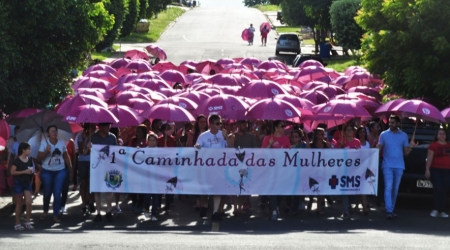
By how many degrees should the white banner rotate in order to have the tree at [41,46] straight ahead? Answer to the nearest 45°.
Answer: approximately 135° to its right

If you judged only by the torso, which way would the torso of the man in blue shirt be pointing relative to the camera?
toward the camera

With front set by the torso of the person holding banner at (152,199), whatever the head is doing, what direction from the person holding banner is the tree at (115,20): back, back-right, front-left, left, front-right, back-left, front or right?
back

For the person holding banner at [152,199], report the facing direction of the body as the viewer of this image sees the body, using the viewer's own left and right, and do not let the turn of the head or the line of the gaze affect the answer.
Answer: facing the viewer

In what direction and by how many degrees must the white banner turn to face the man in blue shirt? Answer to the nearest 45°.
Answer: approximately 90° to its left

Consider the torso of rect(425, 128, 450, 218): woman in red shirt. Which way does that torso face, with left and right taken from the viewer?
facing the viewer

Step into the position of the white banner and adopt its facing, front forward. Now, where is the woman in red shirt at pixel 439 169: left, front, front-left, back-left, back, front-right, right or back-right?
left

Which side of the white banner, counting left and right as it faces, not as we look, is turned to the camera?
front

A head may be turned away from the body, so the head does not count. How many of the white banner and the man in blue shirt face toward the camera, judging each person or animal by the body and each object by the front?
2

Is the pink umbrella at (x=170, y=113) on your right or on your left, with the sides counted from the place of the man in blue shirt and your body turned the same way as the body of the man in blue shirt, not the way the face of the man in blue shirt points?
on your right

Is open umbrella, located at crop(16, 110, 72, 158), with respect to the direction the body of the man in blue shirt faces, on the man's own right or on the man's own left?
on the man's own right

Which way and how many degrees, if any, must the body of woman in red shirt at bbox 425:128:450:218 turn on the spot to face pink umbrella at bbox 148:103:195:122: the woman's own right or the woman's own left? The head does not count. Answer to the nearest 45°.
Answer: approximately 90° to the woman's own right
